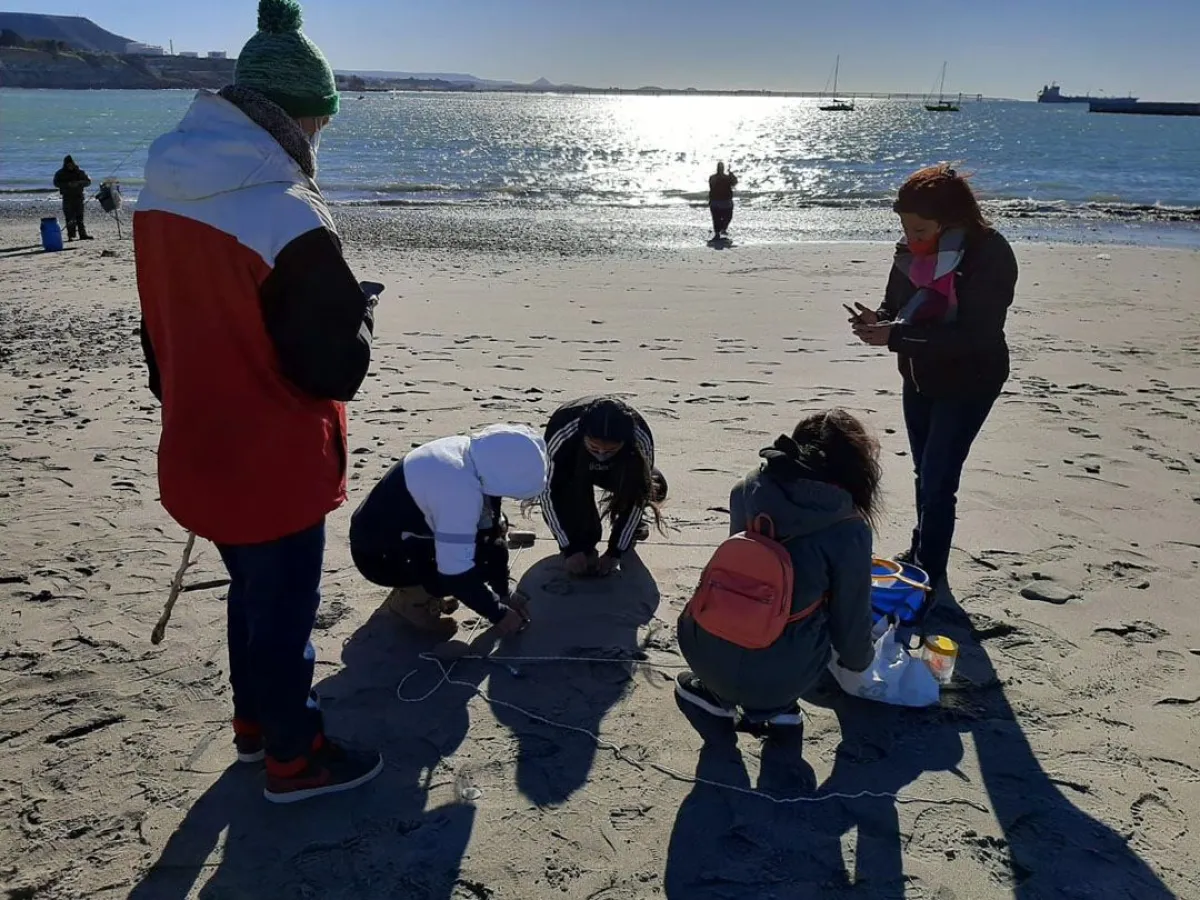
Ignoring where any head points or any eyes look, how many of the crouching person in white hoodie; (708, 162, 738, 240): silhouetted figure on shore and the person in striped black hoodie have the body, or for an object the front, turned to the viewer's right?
1

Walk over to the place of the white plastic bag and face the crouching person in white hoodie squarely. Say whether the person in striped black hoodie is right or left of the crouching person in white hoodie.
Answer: right

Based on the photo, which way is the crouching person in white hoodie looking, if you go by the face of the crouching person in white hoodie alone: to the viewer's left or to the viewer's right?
to the viewer's right

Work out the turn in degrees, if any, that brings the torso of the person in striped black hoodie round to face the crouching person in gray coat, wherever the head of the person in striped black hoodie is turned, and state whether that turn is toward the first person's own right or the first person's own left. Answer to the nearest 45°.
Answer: approximately 45° to the first person's own left

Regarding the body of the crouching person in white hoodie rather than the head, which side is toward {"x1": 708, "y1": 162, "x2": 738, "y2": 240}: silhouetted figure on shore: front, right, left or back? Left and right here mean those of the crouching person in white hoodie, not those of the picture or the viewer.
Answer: left

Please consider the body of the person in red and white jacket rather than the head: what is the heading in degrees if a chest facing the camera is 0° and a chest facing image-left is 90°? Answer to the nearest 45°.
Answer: approximately 225°
